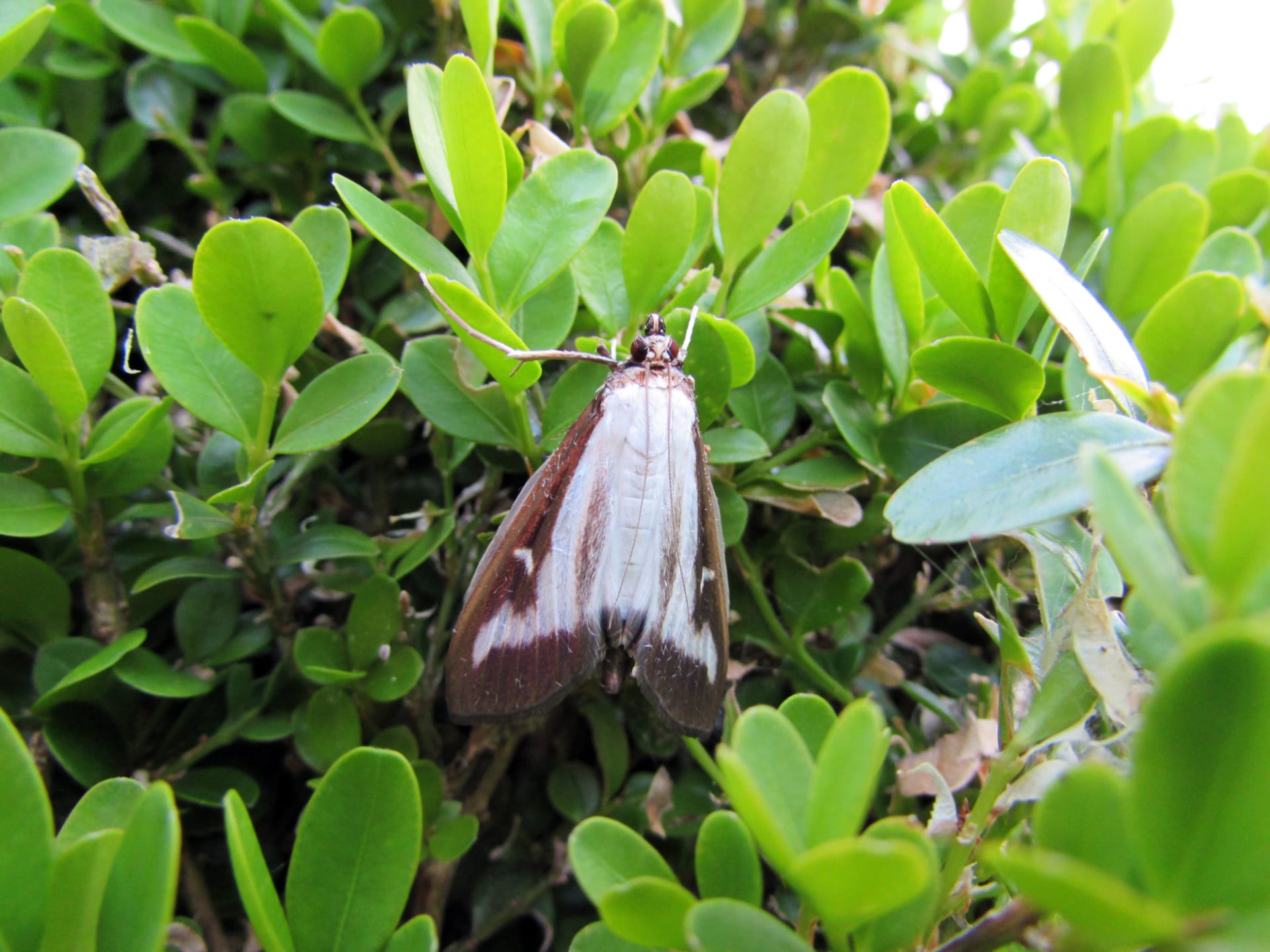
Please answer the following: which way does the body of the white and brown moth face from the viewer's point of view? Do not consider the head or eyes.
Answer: away from the camera
